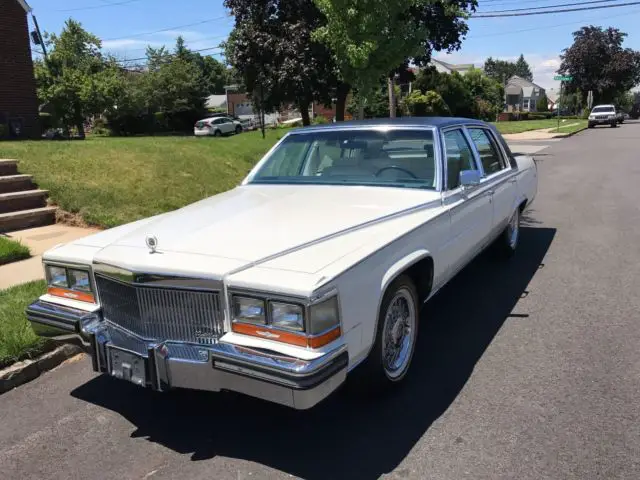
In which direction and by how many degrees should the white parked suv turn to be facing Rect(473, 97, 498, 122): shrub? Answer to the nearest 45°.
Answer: approximately 90° to its right

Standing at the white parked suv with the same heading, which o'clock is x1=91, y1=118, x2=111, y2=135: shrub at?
The shrub is roughly at 2 o'clock from the white parked suv.

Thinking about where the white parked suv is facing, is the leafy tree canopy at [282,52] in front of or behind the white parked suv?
in front

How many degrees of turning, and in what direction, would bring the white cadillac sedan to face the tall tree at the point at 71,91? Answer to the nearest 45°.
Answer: approximately 135° to its right

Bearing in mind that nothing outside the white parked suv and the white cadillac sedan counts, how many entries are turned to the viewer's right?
0

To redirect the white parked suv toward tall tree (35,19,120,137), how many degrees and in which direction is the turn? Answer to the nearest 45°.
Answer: approximately 45° to its right

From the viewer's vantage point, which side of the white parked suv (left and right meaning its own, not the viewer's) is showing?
front

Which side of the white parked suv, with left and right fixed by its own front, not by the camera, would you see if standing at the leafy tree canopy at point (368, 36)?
front

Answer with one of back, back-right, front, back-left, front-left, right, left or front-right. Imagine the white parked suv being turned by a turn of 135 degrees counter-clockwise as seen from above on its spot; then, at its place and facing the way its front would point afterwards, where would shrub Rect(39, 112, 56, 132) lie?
back

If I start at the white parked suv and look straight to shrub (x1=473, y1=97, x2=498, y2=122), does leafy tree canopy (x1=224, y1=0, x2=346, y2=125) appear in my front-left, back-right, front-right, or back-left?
front-left

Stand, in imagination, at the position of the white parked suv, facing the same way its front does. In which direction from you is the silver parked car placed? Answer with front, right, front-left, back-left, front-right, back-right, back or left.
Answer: front-right
